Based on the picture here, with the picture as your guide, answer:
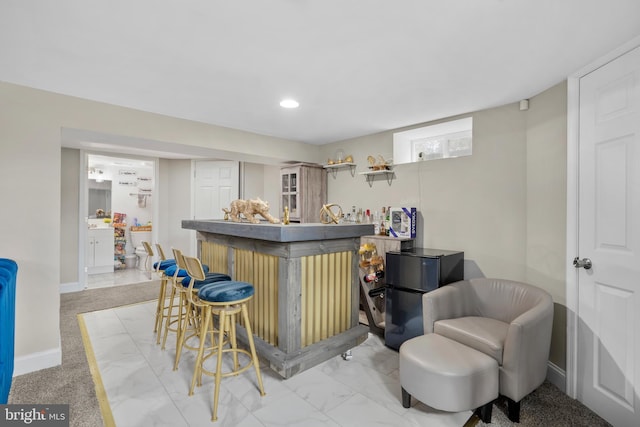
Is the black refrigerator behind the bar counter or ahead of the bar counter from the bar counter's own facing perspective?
behind

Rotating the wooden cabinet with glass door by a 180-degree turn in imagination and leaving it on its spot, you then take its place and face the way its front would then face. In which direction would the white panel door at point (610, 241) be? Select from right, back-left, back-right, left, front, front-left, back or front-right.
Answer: right

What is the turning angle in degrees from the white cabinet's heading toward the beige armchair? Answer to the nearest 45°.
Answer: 0° — it already faces it

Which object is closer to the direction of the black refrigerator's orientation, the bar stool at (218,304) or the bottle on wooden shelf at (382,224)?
the bar stool

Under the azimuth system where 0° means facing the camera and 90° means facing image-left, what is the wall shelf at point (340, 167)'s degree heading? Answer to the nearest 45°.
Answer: approximately 45°

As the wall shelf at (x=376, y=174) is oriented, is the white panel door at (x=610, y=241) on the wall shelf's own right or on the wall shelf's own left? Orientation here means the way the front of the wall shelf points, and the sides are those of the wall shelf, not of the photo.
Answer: on the wall shelf's own left

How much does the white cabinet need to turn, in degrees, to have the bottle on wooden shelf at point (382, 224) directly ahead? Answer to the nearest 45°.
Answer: approximately 45° to its left

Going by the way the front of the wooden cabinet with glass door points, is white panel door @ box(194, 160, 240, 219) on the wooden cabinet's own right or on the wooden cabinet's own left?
on the wooden cabinet's own right

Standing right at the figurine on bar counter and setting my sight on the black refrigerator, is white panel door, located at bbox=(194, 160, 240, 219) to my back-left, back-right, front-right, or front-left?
back-left
